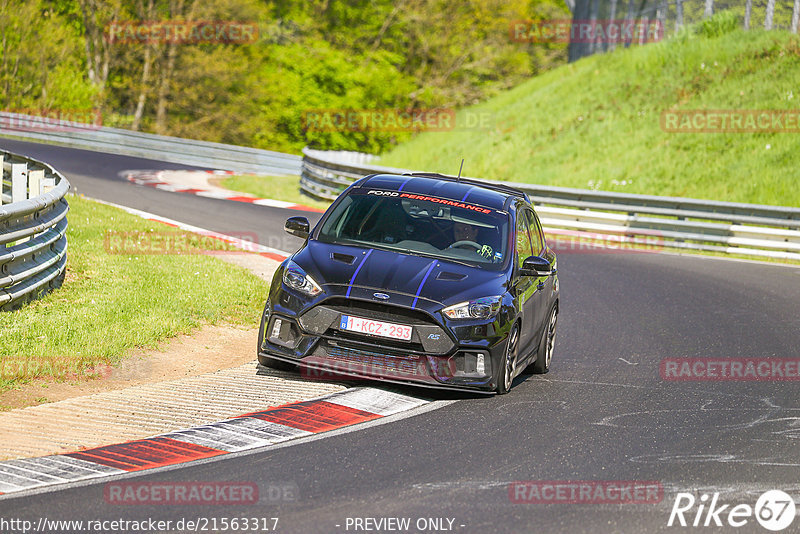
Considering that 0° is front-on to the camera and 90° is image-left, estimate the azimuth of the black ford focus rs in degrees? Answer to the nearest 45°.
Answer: approximately 45°

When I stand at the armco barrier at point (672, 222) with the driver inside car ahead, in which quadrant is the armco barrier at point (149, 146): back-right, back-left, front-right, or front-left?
back-right

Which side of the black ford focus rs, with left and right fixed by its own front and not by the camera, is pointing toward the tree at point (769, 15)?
back

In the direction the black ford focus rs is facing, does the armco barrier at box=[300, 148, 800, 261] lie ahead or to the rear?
to the rear

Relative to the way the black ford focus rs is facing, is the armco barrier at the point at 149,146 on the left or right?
on its right

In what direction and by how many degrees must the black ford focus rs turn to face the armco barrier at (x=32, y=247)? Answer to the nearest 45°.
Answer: approximately 90° to its right
